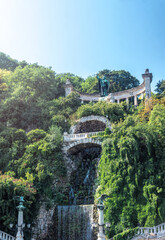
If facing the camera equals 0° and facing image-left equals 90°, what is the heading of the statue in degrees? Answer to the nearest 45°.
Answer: approximately 0°

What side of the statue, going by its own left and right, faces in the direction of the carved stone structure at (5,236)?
front

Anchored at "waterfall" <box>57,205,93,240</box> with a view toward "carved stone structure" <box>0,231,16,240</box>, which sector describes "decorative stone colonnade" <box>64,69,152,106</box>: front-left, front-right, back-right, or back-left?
back-right

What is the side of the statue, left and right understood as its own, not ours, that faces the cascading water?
front

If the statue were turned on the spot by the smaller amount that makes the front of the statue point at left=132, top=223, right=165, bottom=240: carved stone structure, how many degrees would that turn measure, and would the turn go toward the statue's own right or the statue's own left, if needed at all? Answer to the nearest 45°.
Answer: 0° — it already faces it
